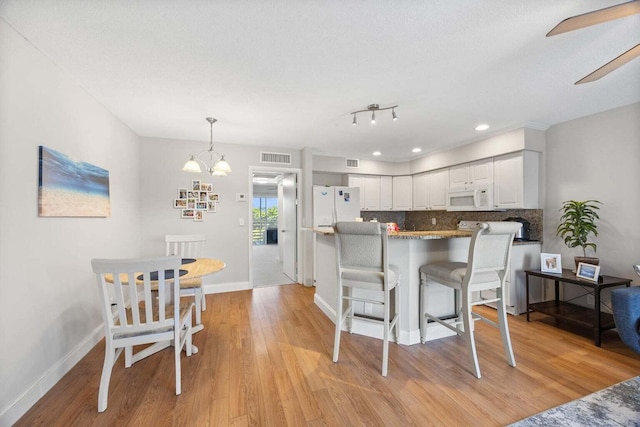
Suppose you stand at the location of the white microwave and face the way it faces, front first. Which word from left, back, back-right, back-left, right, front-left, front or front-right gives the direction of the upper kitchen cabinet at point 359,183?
front-right

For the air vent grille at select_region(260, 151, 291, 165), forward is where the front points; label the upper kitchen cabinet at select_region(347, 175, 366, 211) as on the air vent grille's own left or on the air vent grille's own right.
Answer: on the air vent grille's own left

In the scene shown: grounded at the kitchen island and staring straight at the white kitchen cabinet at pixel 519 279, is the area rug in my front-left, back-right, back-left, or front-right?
front-right

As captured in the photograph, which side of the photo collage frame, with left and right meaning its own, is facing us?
front

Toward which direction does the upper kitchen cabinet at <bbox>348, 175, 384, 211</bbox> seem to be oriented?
toward the camera

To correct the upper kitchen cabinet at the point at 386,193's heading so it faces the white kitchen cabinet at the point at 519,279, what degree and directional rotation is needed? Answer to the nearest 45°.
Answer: approximately 45° to its left

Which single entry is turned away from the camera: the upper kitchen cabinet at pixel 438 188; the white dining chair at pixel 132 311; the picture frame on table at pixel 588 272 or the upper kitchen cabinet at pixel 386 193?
the white dining chair

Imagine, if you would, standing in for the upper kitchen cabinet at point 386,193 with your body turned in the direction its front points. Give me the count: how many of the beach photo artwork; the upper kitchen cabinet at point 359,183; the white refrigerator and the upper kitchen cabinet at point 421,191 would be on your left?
1

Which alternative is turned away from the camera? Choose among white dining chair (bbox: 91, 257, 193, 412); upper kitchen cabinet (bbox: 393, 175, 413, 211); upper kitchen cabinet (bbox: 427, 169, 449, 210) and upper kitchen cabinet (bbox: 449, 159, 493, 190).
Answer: the white dining chair

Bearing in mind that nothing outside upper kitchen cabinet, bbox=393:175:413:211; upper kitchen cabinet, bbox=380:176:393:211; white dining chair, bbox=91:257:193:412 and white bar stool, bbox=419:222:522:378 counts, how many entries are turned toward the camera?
2

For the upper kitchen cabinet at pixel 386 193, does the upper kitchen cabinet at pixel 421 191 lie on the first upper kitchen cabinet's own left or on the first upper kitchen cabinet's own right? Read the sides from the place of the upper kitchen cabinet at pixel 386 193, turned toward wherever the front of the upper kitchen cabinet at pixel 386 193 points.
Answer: on the first upper kitchen cabinet's own left

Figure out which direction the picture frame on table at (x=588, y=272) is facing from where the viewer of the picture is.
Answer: facing the viewer and to the left of the viewer

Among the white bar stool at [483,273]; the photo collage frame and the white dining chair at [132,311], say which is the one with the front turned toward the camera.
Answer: the photo collage frame

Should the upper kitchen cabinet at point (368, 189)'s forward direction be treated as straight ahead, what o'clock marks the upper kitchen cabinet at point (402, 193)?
the upper kitchen cabinet at point (402, 193) is roughly at 8 o'clock from the upper kitchen cabinet at point (368, 189).

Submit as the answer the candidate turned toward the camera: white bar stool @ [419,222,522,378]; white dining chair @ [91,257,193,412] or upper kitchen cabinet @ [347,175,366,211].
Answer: the upper kitchen cabinet

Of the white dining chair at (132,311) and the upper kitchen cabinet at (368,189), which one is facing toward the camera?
the upper kitchen cabinet
